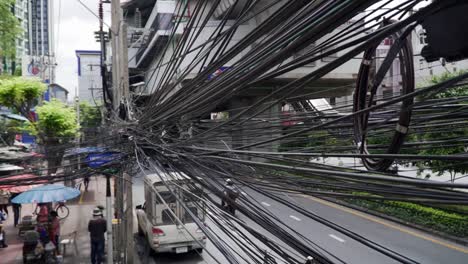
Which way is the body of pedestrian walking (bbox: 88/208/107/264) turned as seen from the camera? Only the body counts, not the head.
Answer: away from the camera

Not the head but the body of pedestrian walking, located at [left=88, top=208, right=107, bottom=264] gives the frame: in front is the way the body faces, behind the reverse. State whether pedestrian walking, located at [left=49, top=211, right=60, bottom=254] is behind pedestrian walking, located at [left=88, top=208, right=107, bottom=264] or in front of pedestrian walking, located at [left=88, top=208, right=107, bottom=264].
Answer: in front
